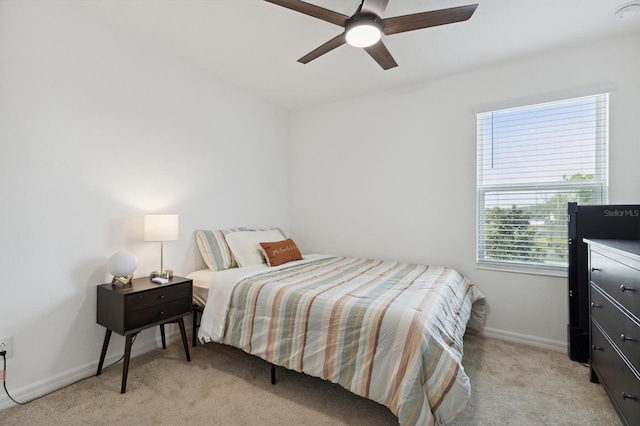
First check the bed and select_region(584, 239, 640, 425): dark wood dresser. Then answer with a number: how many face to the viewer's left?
1

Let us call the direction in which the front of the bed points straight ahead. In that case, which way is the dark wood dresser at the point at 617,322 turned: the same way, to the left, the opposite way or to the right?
the opposite way

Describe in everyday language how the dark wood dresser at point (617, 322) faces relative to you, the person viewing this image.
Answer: facing to the left of the viewer

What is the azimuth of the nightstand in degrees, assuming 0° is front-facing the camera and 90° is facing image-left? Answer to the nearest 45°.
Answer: approximately 315°

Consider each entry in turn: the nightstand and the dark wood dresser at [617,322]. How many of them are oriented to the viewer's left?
1
